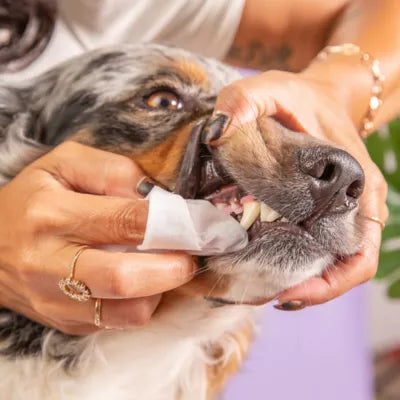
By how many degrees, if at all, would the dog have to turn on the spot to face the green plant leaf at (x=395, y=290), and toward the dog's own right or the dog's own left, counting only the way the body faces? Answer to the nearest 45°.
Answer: approximately 45° to the dog's own left
